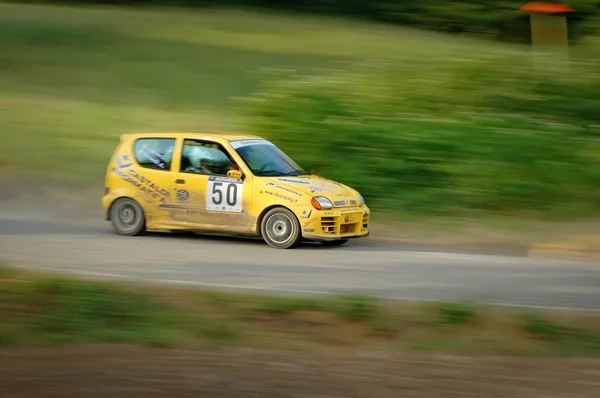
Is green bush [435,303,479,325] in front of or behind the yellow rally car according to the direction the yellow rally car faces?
in front

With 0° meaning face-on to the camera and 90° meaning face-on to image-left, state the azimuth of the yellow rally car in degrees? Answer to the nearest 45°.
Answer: approximately 315°
